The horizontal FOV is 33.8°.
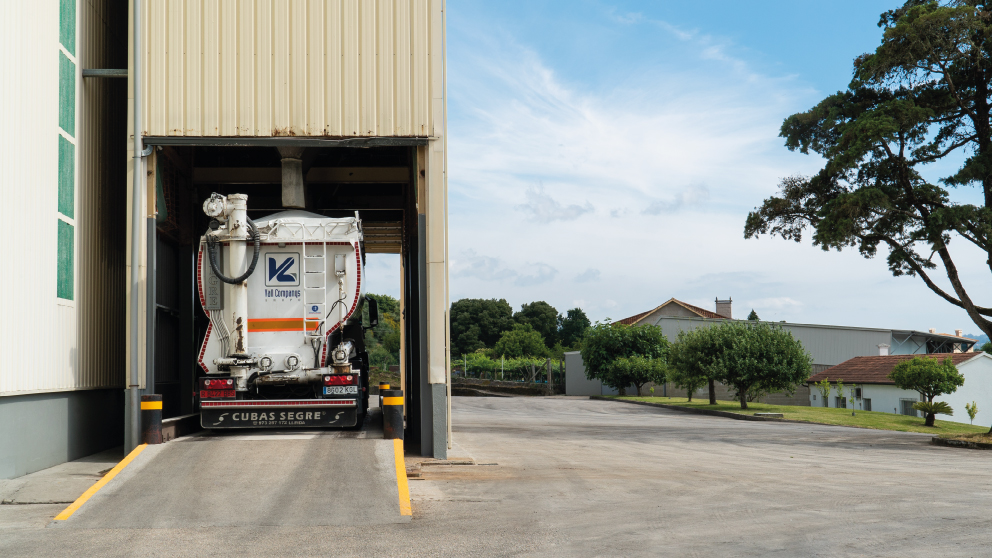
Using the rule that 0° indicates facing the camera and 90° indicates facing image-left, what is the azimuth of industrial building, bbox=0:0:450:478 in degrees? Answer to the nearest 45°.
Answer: approximately 0°

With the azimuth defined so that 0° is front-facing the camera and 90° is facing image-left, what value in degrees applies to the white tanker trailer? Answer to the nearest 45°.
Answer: approximately 180°

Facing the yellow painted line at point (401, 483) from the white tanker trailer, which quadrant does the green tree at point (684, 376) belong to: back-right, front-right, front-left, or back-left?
back-left

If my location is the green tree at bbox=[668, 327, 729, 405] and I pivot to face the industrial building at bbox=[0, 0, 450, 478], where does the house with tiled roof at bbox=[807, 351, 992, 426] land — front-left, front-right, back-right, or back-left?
back-left

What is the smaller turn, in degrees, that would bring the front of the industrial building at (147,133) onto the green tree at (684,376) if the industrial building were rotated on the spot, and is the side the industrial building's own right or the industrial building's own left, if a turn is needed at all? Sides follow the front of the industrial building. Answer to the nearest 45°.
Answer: approximately 135° to the industrial building's own left

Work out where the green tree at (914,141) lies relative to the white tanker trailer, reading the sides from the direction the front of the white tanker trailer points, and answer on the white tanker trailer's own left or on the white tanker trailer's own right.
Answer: on the white tanker trailer's own right

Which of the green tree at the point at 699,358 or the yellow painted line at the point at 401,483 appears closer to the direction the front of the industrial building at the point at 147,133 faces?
the yellow painted line
